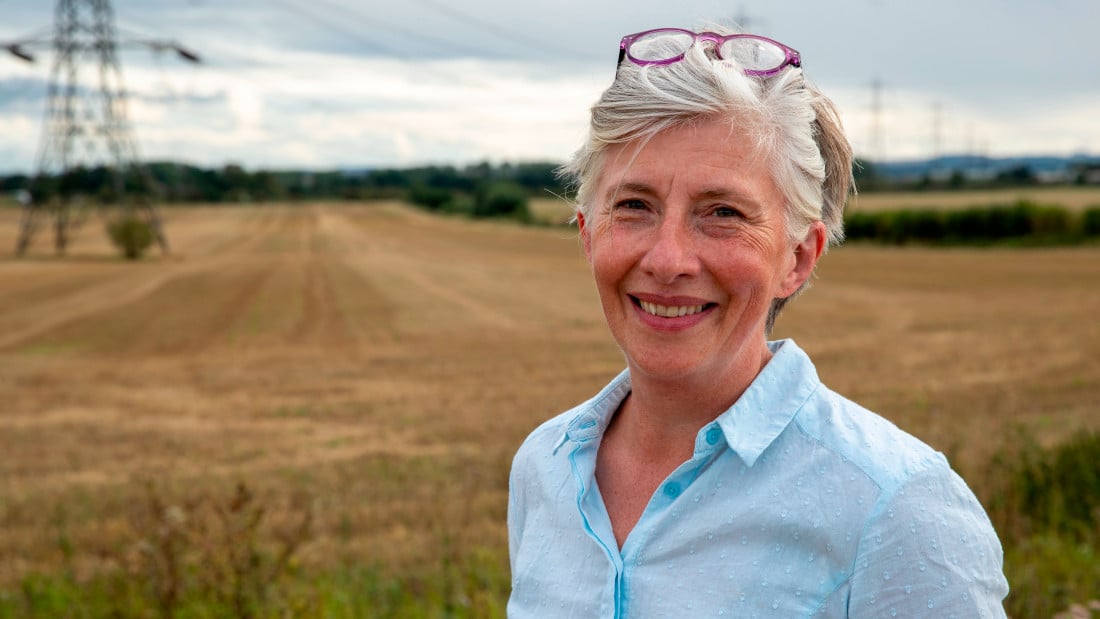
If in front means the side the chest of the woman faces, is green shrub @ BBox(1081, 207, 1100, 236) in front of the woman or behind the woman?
behind

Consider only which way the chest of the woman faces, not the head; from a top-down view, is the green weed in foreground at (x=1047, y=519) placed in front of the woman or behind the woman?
behind

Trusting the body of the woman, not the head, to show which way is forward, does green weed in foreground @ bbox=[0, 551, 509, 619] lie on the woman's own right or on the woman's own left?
on the woman's own right

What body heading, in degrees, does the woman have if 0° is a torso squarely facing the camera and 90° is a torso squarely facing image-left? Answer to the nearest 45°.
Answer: approximately 45°

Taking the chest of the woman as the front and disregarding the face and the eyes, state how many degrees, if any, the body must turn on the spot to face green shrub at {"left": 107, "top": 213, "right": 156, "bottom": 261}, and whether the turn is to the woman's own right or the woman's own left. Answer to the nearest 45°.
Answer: approximately 90° to the woman's own right

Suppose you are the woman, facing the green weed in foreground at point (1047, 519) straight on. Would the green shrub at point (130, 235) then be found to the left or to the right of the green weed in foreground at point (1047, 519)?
left

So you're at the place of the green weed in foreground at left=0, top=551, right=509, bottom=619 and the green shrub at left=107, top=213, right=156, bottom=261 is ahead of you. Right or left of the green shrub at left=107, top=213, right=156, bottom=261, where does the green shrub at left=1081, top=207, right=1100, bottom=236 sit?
right
